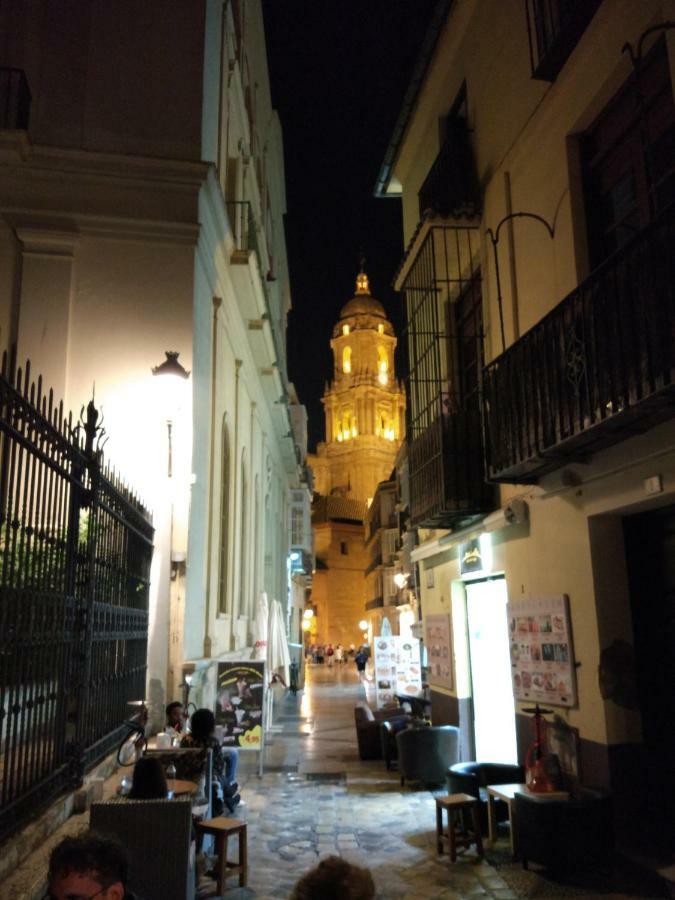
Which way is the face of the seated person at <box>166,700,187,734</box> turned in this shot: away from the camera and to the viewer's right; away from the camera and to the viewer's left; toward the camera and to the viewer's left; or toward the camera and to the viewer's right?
toward the camera and to the viewer's right

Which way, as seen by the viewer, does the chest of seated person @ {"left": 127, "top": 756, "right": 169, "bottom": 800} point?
away from the camera

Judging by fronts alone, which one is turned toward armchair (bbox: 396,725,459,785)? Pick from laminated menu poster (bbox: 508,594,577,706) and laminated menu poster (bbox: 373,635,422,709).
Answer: laminated menu poster (bbox: 373,635,422,709)

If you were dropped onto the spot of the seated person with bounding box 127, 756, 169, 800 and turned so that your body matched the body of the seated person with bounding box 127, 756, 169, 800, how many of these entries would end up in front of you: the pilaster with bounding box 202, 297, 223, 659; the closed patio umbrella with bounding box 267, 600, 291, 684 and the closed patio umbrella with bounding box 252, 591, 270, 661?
3

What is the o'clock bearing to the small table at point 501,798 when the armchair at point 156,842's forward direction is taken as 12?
The small table is roughly at 2 o'clock from the armchair.

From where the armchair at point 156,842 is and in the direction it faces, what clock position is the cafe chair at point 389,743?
The cafe chair is roughly at 1 o'clock from the armchair.

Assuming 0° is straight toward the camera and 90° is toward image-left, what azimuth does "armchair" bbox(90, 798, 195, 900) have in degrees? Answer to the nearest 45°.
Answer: approximately 180°

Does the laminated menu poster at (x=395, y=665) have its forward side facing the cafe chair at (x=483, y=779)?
yes

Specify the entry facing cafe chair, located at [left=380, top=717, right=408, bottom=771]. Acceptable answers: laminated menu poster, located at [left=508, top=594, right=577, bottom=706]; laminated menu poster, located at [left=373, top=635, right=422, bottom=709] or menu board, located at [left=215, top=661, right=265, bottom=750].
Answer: laminated menu poster, located at [left=373, top=635, right=422, bottom=709]

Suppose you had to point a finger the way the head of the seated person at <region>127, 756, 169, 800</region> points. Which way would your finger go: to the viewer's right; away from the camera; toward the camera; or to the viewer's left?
away from the camera

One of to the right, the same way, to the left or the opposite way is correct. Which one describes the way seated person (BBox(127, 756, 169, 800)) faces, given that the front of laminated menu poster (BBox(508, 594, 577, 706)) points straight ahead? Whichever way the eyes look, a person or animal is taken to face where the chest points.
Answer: to the right

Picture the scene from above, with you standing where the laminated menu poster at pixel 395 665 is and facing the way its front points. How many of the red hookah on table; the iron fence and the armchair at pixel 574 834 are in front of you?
3
